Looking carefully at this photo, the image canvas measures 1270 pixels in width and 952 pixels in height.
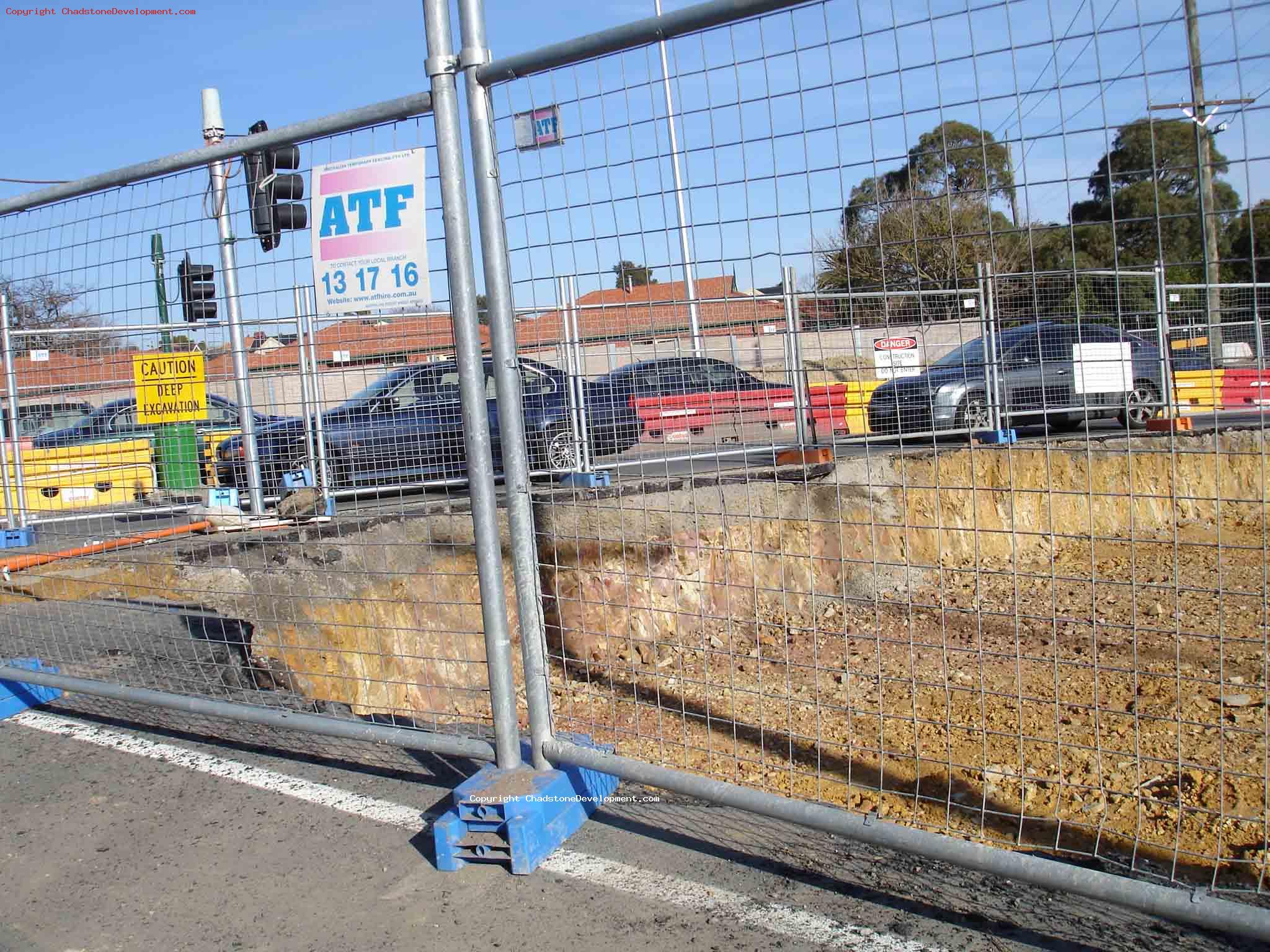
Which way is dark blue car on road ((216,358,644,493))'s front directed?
to the viewer's left

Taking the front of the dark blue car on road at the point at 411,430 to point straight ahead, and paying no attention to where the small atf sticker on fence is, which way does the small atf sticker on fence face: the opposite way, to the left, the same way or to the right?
to the left

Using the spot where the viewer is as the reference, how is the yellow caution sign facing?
facing the viewer

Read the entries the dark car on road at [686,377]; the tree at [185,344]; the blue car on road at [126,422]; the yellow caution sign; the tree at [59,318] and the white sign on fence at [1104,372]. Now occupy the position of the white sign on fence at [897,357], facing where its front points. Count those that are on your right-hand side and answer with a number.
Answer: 5

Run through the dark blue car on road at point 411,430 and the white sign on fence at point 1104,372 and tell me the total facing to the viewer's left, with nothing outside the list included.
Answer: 1

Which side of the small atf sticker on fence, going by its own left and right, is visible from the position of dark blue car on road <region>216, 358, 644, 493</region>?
back

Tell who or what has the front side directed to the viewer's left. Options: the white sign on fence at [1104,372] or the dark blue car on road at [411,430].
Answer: the dark blue car on road

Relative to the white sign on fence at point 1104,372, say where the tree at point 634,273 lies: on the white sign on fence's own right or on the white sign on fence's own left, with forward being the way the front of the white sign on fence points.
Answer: on the white sign on fence's own right
